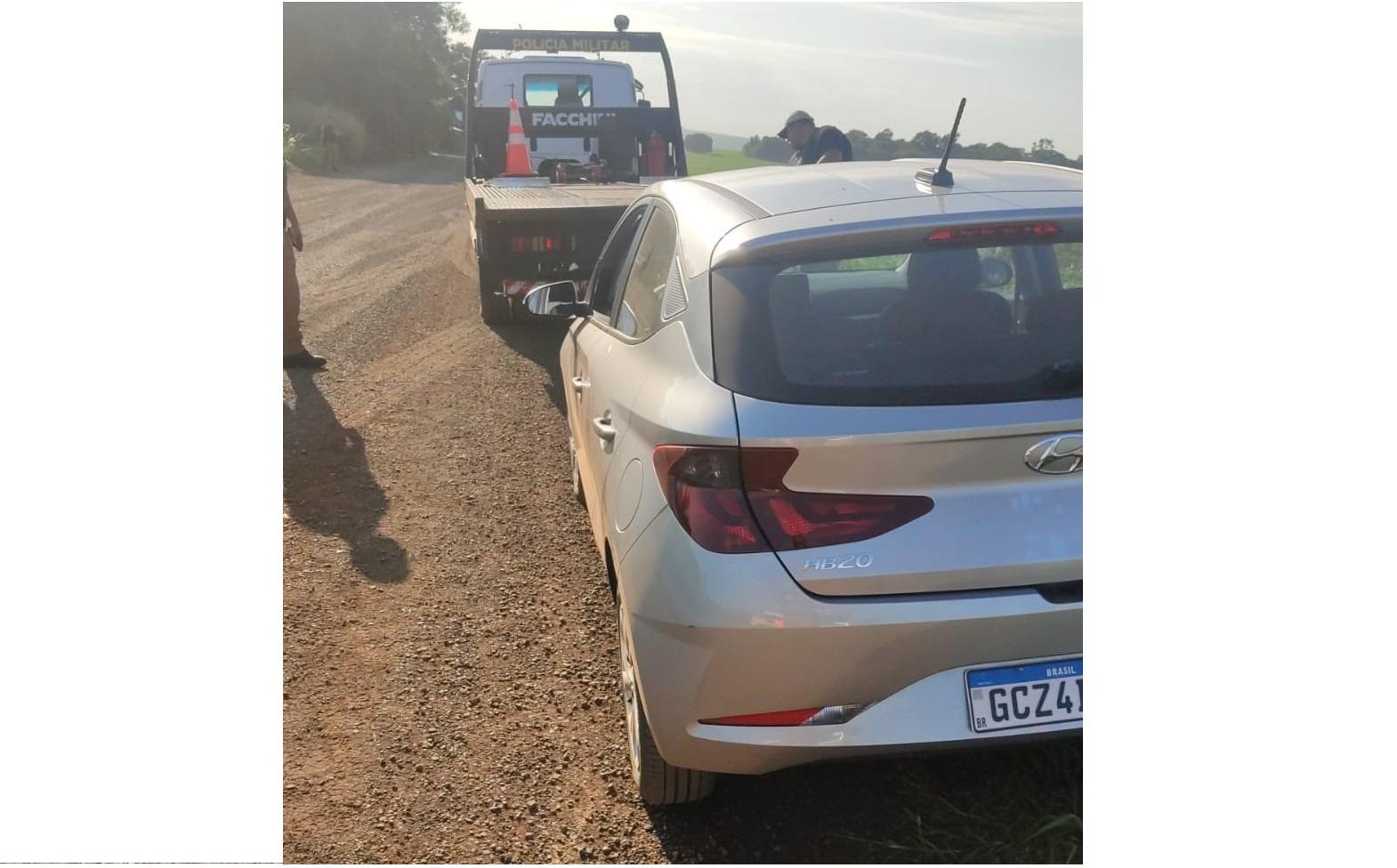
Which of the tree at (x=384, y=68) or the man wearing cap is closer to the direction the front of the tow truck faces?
the tree

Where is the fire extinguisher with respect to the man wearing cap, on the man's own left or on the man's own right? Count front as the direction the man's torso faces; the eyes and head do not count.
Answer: on the man's own right

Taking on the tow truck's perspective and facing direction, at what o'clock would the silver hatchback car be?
The silver hatchback car is roughly at 6 o'clock from the tow truck.

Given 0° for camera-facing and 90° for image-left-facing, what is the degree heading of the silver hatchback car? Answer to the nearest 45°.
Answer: approximately 135°

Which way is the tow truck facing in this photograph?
away from the camera

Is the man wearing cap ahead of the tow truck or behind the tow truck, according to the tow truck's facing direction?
behind

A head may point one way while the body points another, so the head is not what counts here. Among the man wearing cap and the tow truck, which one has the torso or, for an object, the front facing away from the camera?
the tow truck

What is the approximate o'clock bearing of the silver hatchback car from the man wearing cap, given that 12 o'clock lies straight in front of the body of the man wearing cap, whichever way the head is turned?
The silver hatchback car is roughly at 9 o'clock from the man wearing cap.

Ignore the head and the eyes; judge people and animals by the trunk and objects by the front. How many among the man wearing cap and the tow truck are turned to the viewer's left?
1
